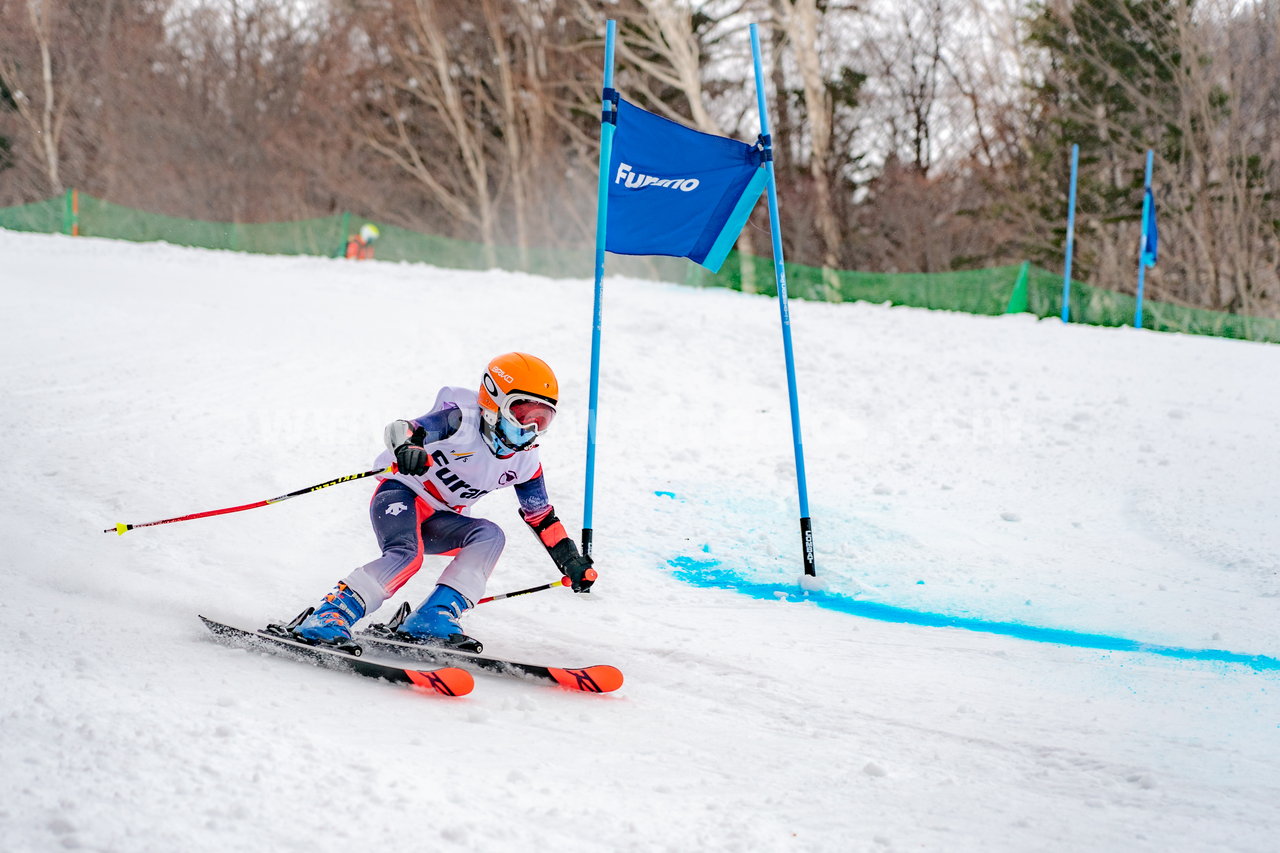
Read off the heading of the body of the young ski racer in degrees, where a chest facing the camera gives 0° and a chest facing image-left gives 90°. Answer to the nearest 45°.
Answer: approximately 315°

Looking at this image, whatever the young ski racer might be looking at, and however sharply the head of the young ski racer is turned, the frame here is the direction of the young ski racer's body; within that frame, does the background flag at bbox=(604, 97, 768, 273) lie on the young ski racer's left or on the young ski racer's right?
on the young ski racer's left

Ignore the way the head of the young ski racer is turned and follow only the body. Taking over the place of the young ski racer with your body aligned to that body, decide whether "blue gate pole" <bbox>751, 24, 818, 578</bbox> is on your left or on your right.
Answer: on your left

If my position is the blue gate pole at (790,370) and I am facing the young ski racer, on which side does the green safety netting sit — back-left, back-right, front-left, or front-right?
back-right

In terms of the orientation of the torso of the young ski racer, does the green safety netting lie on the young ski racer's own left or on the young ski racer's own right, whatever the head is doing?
on the young ski racer's own left

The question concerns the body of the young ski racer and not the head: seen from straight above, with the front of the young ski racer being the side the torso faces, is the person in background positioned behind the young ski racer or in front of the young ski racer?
behind

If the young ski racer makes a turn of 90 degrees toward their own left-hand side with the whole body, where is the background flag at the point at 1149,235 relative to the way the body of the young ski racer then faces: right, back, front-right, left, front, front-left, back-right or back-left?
front

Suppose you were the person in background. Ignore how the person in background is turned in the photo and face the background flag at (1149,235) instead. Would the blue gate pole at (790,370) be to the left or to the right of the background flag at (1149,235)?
right
